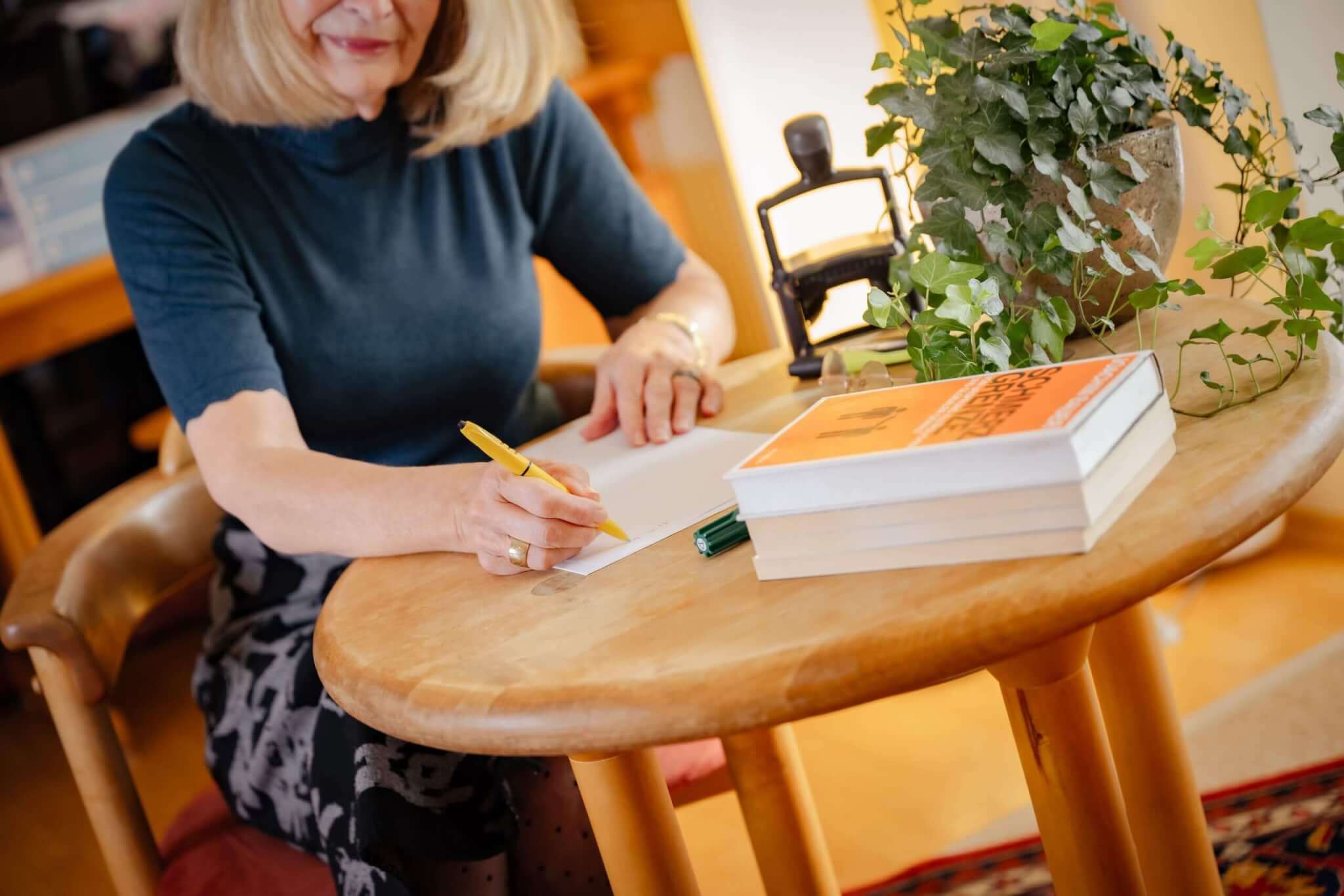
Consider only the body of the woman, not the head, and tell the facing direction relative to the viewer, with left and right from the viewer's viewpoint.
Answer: facing the viewer and to the right of the viewer

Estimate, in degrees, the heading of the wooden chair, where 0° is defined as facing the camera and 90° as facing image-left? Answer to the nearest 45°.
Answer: approximately 315°

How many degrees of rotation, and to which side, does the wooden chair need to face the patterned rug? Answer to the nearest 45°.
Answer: approximately 45° to its left

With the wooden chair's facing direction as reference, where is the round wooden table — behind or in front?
in front
